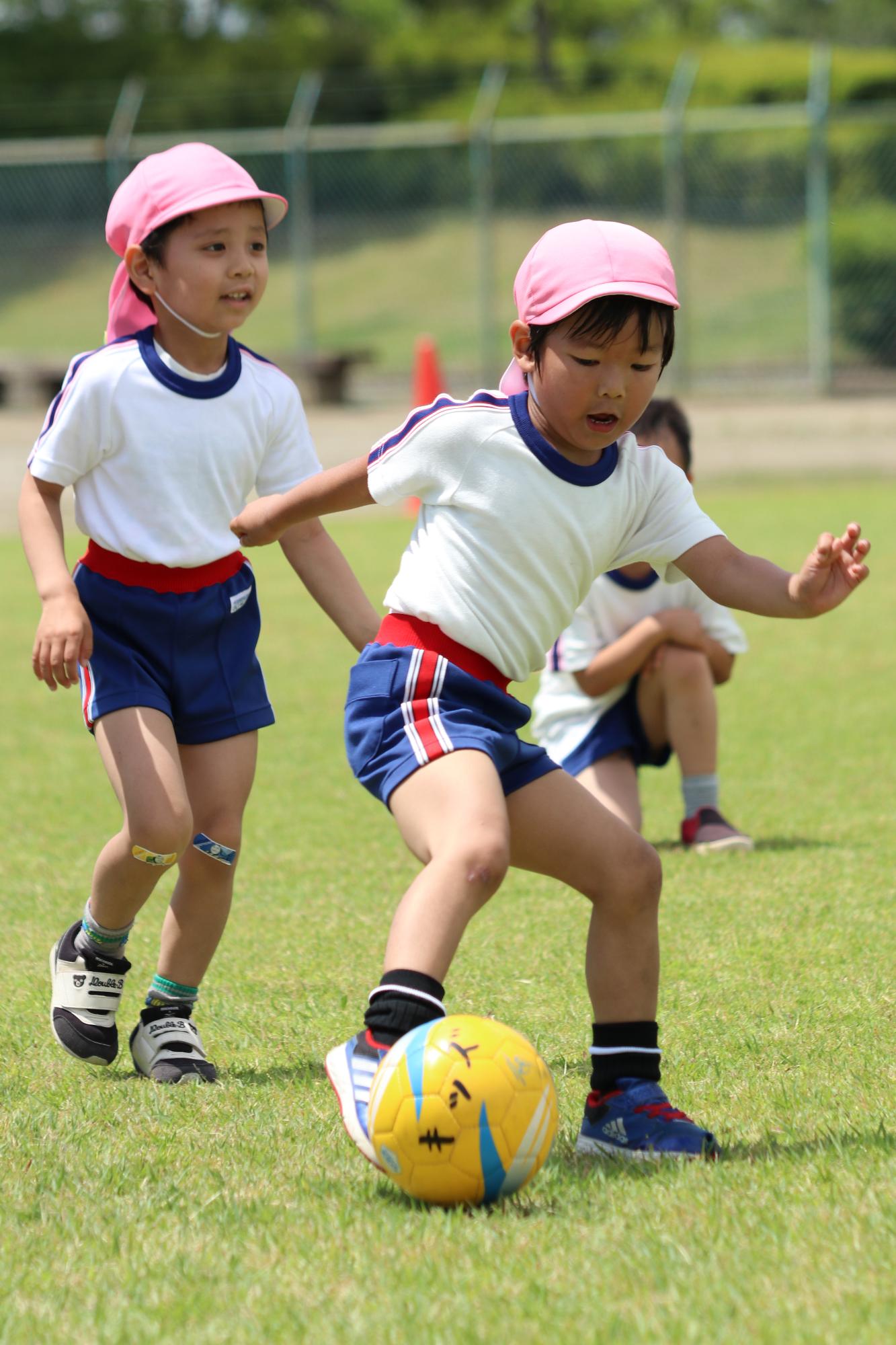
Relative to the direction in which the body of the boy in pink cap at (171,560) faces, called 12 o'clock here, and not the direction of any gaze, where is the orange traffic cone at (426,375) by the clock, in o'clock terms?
The orange traffic cone is roughly at 8 o'clock from the boy in pink cap.

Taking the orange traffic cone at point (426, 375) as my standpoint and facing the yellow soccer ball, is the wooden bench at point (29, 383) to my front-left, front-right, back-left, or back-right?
back-right

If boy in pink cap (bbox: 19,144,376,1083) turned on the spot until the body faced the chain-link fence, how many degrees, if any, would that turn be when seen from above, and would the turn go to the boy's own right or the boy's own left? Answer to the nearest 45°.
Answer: approximately 135° to the boy's own left

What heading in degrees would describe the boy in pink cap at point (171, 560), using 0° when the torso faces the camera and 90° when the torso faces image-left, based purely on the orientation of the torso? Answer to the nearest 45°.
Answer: approximately 315°

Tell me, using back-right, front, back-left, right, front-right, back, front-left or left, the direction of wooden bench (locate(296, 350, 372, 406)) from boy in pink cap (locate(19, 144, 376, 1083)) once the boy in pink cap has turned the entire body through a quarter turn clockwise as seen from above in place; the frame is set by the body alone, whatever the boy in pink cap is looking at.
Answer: back-right

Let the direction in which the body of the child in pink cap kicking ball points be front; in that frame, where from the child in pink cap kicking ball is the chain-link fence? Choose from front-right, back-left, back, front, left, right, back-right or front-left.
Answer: back-left

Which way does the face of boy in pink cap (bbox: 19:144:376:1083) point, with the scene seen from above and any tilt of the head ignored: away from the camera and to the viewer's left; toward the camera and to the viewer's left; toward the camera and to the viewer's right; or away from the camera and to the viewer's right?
toward the camera and to the viewer's right
